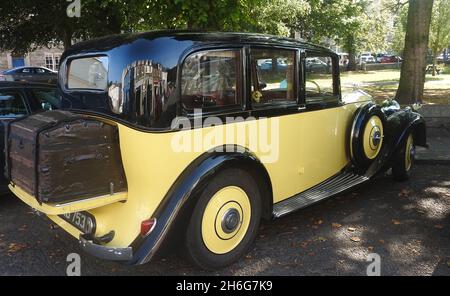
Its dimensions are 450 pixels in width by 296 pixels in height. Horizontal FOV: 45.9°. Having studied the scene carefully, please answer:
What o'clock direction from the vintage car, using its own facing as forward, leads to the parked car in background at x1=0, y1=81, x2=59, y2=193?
The parked car in background is roughly at 9 o'clock from the vintage car.

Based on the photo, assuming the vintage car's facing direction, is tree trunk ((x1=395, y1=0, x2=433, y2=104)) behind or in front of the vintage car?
in front

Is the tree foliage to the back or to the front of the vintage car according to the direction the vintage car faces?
to the front

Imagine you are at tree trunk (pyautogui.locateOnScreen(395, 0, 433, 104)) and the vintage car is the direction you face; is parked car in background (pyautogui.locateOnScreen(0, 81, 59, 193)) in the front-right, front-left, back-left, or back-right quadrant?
front-right

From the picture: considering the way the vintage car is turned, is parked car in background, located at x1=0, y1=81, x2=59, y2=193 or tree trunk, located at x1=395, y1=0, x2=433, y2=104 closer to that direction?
the tree trunk

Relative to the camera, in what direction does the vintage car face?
facing away from the viewer and to the right of the viewer

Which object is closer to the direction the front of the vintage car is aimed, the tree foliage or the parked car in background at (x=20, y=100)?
the tree foliage
